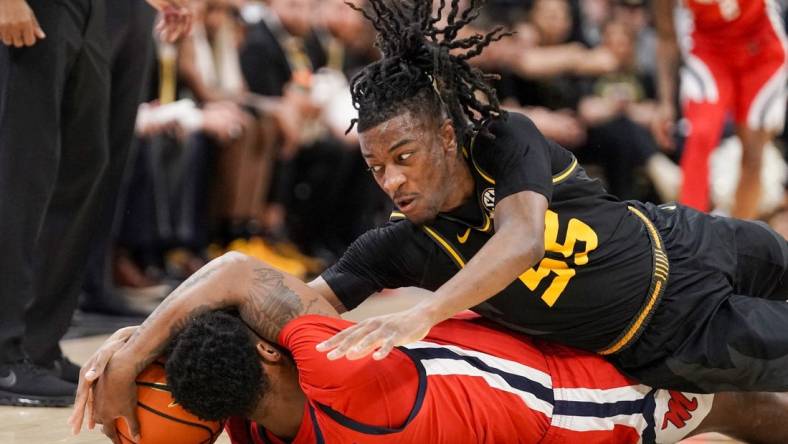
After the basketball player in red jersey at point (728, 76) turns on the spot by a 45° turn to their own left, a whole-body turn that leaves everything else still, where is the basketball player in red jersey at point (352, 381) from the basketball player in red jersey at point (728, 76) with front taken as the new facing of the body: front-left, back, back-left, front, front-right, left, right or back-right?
front-right

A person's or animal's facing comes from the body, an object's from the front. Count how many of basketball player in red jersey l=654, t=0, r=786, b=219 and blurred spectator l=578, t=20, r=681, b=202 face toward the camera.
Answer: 2

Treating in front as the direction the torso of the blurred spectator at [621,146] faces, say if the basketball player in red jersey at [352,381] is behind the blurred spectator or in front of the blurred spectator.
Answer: in front

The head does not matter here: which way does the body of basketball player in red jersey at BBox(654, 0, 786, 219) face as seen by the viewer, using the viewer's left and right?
facing the viewer

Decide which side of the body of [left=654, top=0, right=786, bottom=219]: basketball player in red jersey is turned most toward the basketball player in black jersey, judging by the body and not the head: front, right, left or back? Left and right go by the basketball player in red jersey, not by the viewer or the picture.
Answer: front

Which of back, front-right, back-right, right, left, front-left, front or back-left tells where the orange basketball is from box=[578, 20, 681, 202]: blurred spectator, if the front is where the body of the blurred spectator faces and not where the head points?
front

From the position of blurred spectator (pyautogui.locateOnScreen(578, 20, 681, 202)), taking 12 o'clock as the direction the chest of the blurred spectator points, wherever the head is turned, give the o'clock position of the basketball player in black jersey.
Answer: The basketball player in black jersey is roughly at 12 o'clock from the blurred spectator.

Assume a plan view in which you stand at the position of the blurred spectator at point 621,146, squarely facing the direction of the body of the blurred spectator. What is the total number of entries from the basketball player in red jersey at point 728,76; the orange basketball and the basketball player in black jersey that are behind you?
0

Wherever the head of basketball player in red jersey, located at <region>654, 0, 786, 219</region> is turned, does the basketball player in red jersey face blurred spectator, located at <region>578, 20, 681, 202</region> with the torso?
no

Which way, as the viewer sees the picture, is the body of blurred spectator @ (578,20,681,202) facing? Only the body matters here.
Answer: toward the camera

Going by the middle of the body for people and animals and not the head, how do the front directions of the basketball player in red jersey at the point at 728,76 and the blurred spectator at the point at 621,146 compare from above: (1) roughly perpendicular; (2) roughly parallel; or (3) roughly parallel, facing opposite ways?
roughly parallel
